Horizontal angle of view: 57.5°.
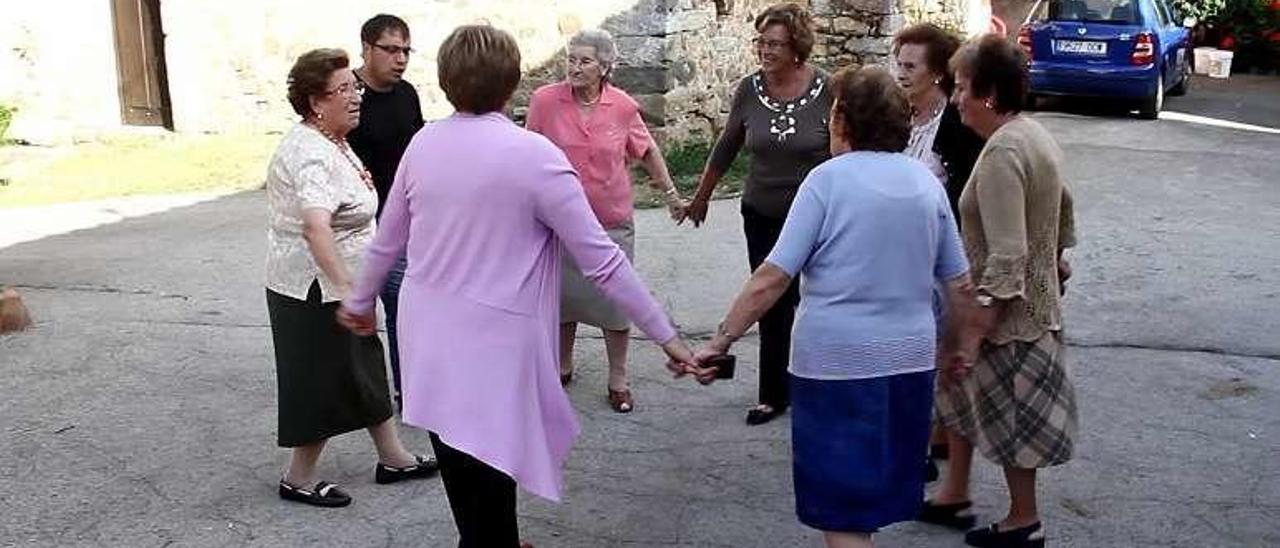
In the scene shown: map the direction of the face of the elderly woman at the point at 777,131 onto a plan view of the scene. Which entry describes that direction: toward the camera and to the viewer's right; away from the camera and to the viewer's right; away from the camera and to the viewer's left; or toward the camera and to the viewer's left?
toward the camera and to the viewer's left

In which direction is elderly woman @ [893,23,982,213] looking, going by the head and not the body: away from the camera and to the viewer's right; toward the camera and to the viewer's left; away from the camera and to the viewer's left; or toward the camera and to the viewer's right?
toward the camera and to the viewer's left

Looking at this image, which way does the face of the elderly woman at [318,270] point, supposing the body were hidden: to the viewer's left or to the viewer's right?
to the viewer's right

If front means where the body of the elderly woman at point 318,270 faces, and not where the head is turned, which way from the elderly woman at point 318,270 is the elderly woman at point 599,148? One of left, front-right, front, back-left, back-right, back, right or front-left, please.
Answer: front-left

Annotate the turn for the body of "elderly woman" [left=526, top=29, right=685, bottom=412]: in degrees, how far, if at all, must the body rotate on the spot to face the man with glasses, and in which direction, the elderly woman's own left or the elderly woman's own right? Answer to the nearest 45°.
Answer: approximately 90° to the elderly woman's own right

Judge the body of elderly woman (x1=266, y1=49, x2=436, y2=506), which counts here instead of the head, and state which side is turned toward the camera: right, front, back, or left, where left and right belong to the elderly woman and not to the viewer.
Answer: right

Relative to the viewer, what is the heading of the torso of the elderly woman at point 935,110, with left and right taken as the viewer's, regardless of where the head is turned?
facing the viewer and to the left of the viewer

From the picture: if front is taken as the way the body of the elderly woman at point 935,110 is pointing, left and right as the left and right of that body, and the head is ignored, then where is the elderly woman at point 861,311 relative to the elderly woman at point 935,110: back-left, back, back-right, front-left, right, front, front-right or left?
front-left

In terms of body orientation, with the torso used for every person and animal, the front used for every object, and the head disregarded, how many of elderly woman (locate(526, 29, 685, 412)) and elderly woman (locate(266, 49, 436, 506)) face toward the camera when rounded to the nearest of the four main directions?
1

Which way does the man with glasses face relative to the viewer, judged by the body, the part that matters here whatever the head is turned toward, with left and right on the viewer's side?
facing the viewer and to the right of the viewer

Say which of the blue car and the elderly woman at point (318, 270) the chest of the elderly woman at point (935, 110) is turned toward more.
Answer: the elderly woman

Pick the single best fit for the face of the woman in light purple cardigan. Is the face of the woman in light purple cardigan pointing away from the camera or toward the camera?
away from the camera

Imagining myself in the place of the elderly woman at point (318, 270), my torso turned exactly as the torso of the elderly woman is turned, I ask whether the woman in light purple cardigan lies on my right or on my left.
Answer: on my right

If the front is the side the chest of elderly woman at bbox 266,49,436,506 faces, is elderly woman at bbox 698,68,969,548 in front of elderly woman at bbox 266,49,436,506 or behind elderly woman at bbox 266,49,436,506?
in front
